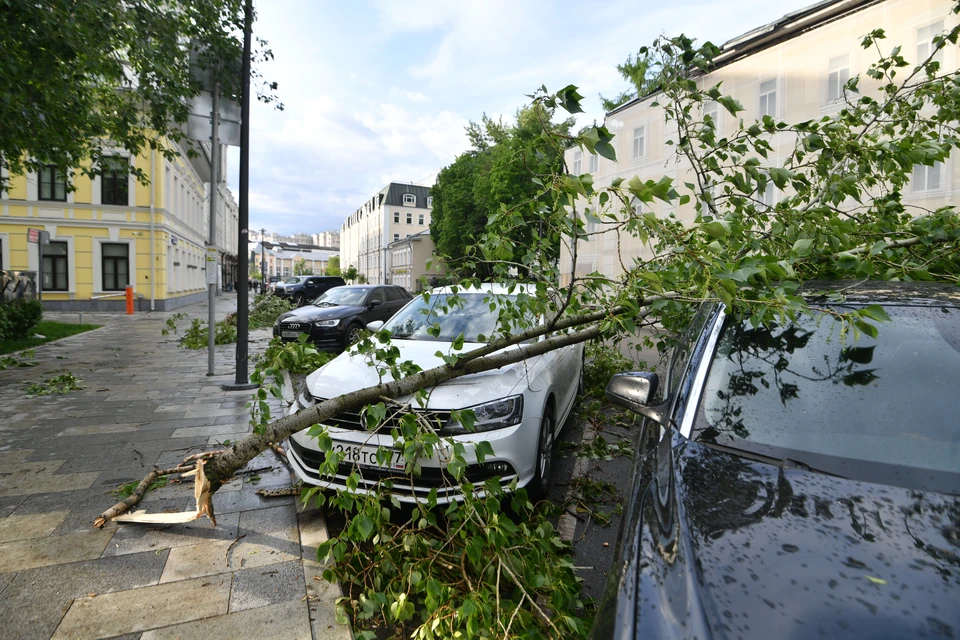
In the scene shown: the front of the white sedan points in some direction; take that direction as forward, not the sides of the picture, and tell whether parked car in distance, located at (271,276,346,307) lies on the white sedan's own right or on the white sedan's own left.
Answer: on the white sedan's own right

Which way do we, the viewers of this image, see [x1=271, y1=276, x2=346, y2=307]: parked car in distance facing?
facing the viewer and to the left of the viewer

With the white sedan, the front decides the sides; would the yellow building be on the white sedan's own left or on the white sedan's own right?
on the white sedan's own right

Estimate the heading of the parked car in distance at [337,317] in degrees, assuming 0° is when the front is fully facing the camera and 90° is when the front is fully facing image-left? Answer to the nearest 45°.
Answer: approximately 45°

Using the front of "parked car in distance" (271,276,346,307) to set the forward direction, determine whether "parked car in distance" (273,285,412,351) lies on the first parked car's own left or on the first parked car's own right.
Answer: on the first parked car's own left

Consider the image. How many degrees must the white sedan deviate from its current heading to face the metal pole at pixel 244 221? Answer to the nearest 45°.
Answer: approximately 90° to its right

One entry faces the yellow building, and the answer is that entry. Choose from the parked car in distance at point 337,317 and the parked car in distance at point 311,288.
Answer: the parked car in distance at point 311,288

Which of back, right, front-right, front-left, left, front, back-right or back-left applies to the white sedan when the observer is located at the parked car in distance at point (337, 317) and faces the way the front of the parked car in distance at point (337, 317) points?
front-left

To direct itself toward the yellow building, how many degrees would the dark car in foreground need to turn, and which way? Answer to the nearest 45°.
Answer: approximately 135° to its right

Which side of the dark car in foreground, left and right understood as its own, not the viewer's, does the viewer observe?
front

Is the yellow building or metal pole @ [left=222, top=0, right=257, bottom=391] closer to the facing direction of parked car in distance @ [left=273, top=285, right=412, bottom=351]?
the metal pole

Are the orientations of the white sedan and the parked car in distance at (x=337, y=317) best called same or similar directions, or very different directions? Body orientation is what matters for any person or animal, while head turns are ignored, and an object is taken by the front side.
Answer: same or similar directions

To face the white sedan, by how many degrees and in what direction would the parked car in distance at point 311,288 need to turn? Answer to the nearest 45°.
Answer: approximately 45° to its left

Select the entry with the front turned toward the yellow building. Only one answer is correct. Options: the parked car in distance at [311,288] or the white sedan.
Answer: the parked car in distance
